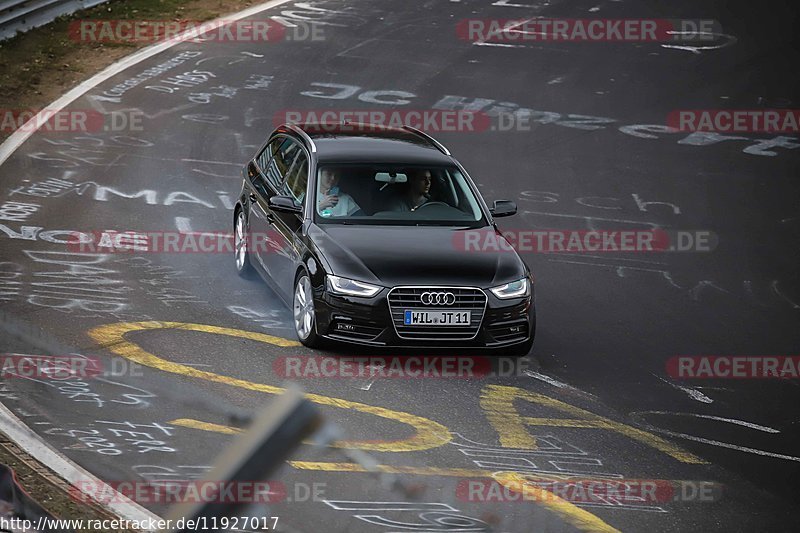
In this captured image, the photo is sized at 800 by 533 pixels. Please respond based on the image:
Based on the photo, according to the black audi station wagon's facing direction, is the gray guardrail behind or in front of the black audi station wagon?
behind

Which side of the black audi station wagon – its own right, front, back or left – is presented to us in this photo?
front

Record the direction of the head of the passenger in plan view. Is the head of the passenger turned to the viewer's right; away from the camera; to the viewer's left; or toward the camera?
toward the camera
